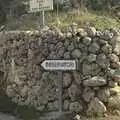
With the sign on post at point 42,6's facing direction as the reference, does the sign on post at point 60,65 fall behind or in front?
in front

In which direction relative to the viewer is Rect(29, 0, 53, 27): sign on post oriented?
toward the camera

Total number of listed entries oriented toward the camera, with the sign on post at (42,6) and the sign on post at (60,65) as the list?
2

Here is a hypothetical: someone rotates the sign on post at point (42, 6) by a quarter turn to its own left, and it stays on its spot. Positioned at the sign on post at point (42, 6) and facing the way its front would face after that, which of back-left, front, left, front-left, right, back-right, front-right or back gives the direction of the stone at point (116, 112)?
front-right

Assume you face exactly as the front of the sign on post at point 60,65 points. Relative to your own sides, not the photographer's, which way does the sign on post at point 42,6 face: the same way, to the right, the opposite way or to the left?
the same way

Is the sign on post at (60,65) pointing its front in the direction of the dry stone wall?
no

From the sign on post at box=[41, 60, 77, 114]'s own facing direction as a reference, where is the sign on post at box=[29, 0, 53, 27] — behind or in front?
behind

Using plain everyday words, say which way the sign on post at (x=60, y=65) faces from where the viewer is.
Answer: facing the viewer

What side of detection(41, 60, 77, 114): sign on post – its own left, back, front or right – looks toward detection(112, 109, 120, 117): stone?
left
